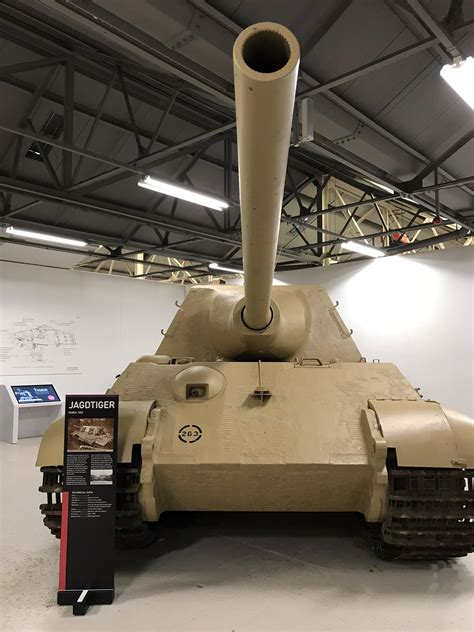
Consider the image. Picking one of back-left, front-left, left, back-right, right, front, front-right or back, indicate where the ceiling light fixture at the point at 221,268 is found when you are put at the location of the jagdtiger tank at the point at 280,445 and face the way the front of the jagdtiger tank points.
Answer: back

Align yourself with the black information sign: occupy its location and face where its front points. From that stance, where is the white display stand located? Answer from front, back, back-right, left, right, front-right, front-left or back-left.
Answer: back

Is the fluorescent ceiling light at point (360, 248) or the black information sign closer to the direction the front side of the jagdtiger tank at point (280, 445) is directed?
the black information sign

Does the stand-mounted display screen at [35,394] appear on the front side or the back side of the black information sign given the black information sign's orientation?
on the back side

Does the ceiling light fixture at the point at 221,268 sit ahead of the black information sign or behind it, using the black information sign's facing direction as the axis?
behind

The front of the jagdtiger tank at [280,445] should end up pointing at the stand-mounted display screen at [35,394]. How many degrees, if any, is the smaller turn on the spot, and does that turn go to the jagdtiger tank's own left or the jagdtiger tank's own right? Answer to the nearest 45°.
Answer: approximately 135° to the jagdtiger tank's own right

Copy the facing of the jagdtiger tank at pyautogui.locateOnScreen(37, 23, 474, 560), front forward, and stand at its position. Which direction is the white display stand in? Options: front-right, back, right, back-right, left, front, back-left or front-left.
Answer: back-right

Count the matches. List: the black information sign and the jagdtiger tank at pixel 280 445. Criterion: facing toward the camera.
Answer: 2

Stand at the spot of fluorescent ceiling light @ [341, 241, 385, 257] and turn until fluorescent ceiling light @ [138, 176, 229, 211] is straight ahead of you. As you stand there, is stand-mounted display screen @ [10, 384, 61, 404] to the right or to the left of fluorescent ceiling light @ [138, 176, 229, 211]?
right

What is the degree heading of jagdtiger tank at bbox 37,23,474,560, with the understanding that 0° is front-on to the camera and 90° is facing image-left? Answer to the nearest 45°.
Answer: approximately 0°
